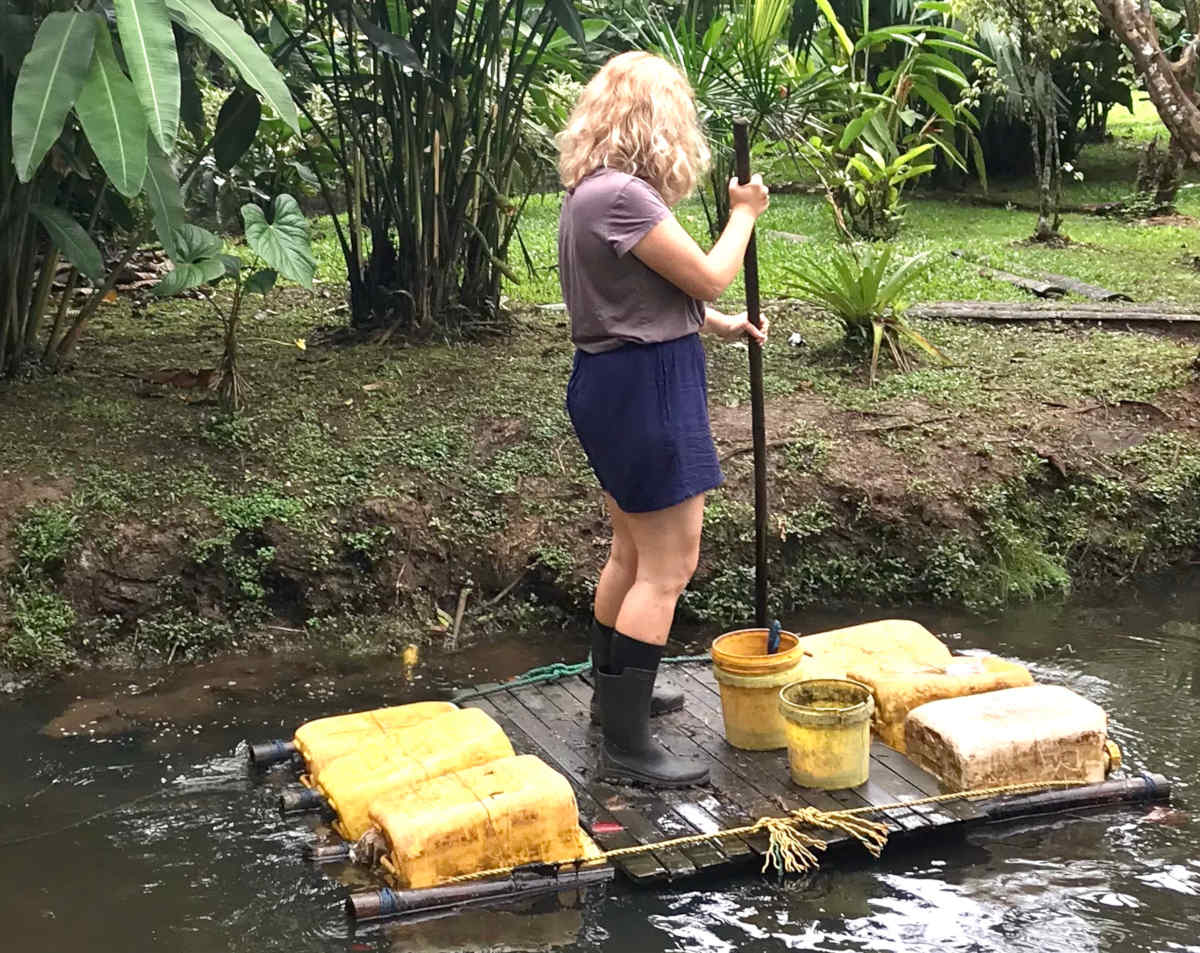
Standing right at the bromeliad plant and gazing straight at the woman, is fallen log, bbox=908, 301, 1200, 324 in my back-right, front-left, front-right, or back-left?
back-left

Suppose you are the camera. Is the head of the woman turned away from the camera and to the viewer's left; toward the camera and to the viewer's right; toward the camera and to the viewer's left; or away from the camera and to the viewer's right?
away from the camera and to the viewer's right

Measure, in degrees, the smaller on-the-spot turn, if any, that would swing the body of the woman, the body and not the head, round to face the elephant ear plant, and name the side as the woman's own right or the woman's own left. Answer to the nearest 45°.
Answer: approximately 135° to the woman's own left
